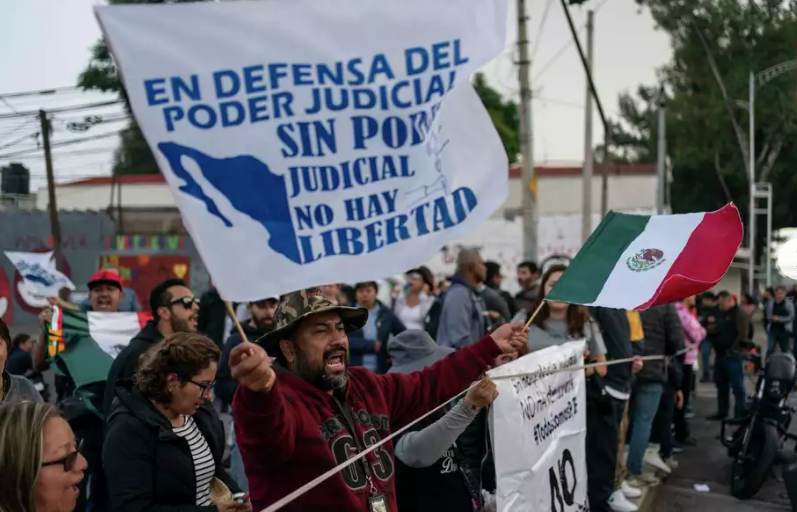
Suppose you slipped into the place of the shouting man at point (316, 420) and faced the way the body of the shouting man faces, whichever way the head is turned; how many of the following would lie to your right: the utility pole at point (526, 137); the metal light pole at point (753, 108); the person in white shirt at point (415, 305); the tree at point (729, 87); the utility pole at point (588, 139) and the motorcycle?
0

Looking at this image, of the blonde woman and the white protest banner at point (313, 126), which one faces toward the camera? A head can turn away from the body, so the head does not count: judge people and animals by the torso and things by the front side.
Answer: the white protest banner

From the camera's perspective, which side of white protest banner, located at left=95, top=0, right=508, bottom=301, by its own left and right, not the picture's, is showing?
front

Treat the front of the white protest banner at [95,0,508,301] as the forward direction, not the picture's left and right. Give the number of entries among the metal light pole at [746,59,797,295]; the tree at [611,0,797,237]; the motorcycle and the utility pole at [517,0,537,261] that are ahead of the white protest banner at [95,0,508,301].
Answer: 0

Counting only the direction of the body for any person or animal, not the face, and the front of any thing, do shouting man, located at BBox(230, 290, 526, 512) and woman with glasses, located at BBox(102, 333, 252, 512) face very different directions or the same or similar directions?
same or similar directions

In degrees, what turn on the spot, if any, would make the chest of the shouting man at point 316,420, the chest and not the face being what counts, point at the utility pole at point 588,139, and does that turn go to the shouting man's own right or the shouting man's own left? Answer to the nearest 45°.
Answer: approximately 135° to the shouting man's own left

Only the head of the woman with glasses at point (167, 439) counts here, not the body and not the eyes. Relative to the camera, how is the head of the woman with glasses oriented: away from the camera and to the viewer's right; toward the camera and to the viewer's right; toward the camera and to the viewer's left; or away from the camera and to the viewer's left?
toward the camera and to the viewer's right

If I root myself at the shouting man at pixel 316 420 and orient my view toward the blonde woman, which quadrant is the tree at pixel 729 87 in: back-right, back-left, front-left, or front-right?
back-right

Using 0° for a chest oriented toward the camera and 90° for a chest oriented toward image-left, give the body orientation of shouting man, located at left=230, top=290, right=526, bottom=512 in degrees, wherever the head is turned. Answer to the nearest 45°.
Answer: approximately 315°

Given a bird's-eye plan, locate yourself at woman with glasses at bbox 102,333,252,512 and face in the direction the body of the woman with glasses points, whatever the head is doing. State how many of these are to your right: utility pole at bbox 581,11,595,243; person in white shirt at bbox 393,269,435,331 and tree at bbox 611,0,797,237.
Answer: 0

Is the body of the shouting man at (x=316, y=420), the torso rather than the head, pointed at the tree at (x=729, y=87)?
no

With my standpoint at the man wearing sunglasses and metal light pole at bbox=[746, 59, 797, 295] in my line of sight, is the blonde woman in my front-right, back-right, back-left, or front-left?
back-right

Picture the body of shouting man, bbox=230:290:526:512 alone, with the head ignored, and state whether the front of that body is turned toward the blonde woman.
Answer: no

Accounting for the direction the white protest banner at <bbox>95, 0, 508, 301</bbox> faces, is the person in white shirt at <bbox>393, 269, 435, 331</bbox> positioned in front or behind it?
behind
